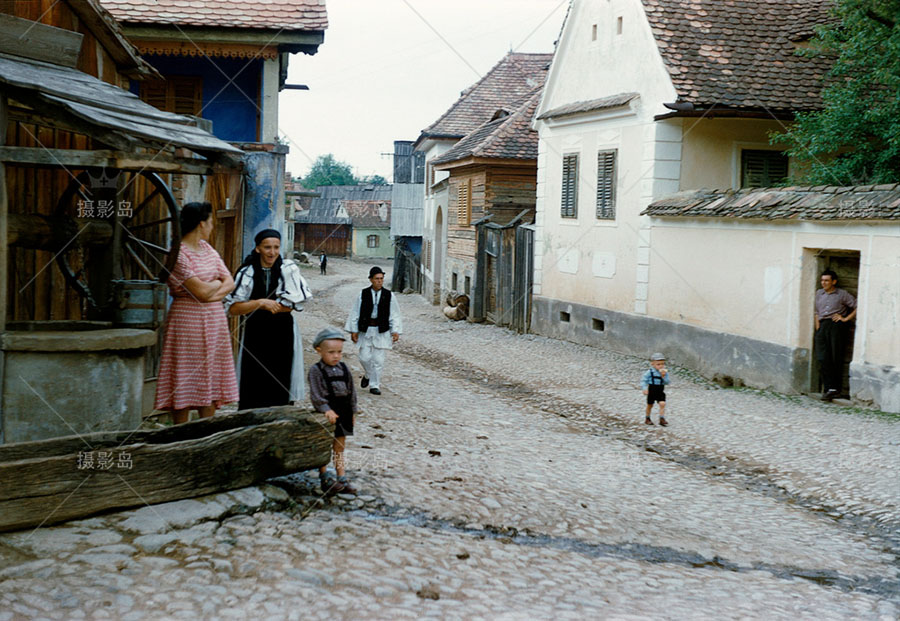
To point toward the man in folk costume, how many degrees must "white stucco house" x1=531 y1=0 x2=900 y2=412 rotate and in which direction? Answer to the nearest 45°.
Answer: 0° — it already faces them

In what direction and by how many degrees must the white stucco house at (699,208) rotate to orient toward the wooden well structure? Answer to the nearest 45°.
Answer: approximately 45° to its left

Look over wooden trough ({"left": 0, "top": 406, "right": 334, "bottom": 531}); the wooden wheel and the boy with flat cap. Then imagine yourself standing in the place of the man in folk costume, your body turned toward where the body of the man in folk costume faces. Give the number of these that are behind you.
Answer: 0

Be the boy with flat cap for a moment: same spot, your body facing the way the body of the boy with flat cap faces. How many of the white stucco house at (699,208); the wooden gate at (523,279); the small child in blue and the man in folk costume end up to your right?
0

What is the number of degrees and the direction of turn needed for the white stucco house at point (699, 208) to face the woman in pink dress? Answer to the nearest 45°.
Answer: approximately 45° to its left

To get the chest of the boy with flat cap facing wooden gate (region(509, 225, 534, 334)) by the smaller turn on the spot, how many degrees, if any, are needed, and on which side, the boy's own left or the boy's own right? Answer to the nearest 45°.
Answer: approximately 135° to the boy's own left

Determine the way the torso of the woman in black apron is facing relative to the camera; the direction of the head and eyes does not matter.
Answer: toward the camera

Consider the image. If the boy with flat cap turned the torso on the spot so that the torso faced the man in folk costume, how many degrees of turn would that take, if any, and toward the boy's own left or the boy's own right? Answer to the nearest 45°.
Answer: approximately 135° to the boy's own left

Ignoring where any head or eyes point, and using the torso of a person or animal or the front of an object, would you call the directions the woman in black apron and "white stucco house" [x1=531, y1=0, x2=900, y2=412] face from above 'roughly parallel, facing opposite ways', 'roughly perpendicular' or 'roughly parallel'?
roughly perpendicular

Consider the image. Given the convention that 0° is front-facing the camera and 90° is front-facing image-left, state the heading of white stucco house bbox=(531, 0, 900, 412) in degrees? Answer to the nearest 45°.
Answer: approximately 45°

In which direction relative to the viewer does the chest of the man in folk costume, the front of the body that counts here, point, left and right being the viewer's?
facing the viewer

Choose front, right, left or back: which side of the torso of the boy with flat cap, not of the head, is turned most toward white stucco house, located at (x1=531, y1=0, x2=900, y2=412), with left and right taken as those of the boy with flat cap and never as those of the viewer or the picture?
left

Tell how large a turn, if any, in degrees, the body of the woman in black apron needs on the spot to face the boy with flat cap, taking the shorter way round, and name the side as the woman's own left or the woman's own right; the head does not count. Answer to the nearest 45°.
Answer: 0° — they already face them

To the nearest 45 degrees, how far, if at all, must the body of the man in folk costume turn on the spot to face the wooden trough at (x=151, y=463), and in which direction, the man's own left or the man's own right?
0° — they already face it

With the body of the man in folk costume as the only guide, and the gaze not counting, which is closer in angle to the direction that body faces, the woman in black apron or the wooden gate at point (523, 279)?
the woman in black apron

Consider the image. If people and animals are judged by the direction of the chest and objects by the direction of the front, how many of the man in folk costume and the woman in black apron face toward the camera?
2

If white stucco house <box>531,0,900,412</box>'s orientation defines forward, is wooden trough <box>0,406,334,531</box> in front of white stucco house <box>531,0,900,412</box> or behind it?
in front
